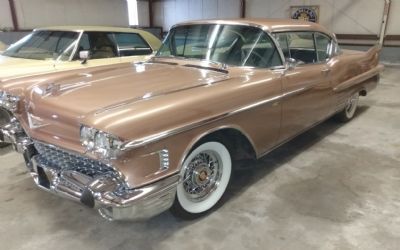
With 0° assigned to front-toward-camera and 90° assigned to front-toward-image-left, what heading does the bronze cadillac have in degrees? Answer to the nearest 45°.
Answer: approximately 45°

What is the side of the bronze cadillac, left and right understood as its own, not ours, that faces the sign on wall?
back

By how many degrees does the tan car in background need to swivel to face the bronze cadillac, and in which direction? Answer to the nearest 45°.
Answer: approximately 45° to its left

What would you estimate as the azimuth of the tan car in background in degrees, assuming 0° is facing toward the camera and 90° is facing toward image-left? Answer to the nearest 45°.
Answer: approximately 45°

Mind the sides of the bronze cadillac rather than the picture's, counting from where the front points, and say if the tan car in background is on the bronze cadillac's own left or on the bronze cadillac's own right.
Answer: on the bronze cadillac's own right

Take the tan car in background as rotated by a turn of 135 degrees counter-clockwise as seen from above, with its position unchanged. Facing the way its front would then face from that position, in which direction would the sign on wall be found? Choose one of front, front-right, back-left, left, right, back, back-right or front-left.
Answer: front-left
